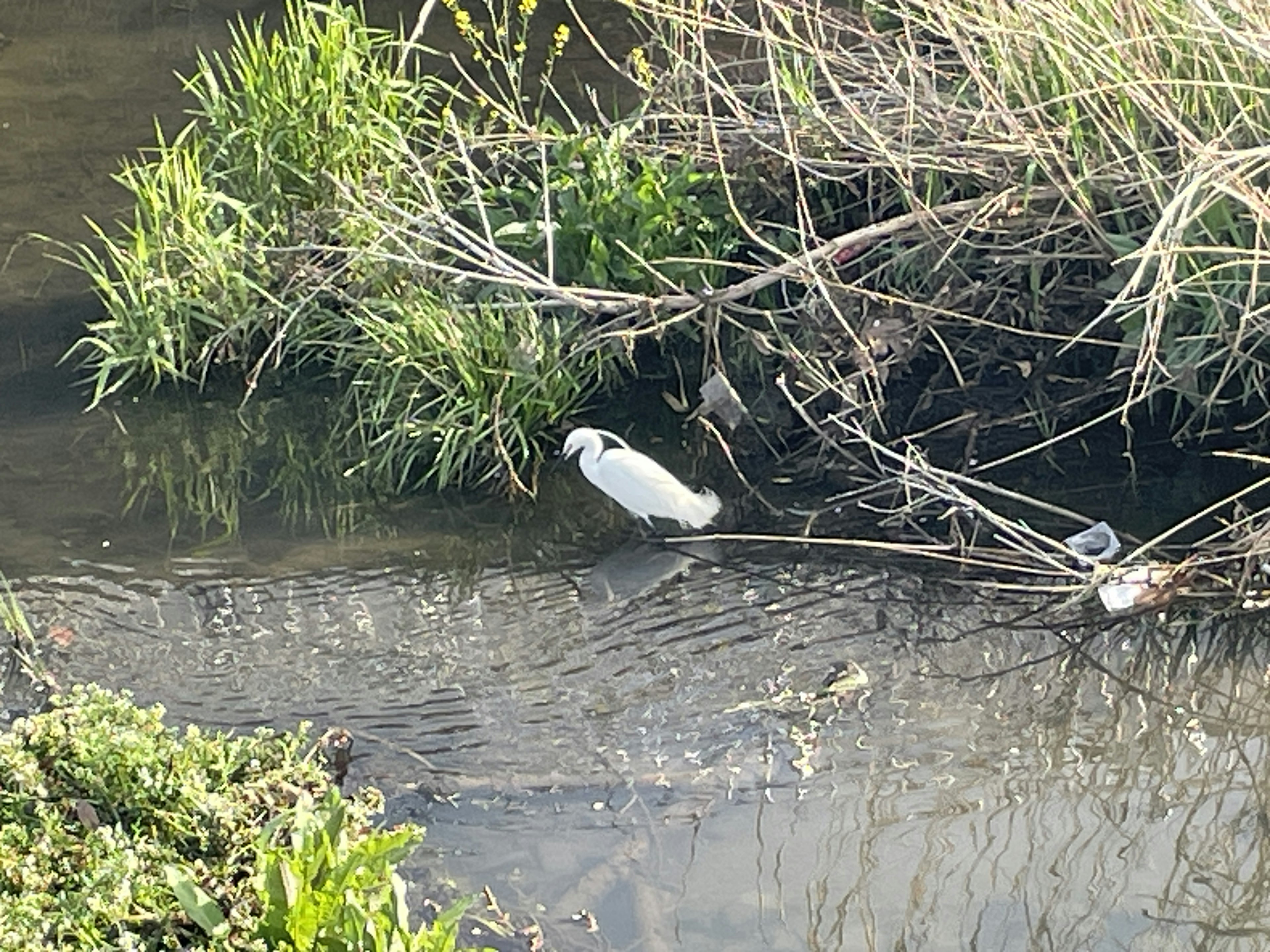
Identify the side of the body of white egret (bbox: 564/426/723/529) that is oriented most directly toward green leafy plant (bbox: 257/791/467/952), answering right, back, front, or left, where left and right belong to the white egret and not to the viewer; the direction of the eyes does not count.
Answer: left

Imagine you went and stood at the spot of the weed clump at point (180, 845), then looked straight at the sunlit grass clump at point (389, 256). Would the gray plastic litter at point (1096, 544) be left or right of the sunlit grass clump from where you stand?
right

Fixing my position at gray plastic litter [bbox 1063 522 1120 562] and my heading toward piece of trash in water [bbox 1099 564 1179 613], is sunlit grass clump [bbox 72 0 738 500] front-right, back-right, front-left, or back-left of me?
back-right

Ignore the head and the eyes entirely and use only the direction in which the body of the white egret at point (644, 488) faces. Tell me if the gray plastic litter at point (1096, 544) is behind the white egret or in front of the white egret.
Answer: behind

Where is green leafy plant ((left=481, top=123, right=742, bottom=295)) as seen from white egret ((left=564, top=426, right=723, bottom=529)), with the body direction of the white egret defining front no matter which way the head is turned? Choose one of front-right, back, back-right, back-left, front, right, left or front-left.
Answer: right

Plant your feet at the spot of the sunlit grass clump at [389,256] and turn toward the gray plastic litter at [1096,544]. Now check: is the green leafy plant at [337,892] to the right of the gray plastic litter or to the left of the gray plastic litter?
right

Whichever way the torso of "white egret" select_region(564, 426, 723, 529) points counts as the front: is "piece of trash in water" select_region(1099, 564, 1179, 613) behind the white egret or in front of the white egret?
behind

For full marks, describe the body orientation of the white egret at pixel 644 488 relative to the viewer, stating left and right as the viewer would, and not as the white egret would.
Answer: facing to the left of the viewer
